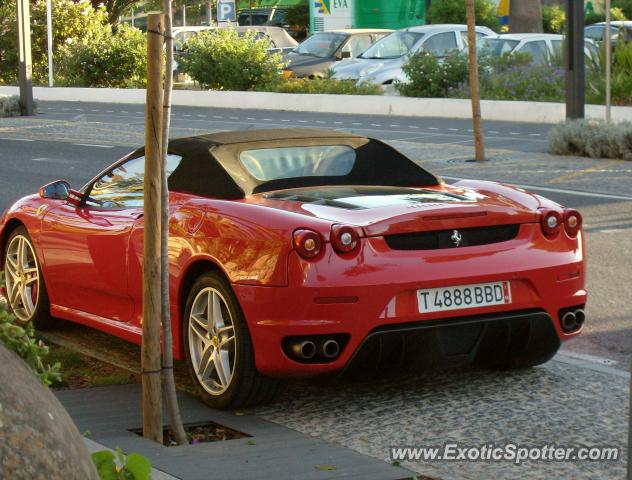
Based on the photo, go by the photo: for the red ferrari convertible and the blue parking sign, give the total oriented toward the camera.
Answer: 1

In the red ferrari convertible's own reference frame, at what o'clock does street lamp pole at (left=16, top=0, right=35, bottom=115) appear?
The street lamp pole is roughly at 1 o'clock from the red ferrari convertible.

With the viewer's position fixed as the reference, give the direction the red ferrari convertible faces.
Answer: facing away from the viewer and to the left of the viewer

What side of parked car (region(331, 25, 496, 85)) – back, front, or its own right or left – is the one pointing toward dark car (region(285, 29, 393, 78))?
right

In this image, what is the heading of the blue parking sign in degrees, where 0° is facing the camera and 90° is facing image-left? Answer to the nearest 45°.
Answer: approximately 0°

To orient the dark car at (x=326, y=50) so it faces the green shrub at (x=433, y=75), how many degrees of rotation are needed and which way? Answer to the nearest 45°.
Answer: approximately 45° to its left

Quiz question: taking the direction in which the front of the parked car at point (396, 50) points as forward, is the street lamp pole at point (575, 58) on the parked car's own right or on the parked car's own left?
on the parked car's own left

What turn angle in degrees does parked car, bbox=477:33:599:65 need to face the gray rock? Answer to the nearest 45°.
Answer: approximately 45° to its left

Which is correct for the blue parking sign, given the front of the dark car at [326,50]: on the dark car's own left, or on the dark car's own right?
on the dark car's own right

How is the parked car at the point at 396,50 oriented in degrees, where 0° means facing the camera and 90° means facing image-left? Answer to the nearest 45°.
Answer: approximately 45°
